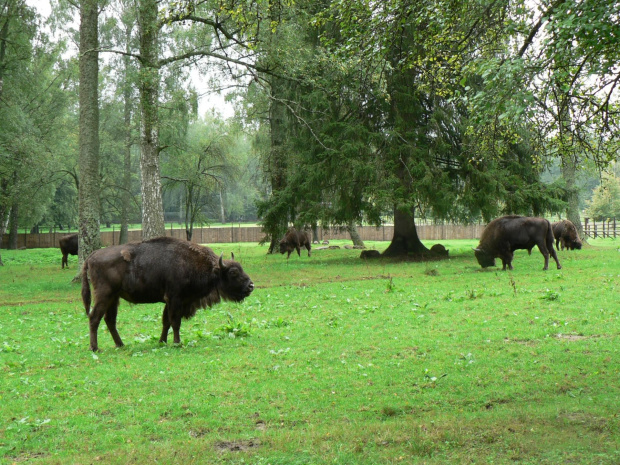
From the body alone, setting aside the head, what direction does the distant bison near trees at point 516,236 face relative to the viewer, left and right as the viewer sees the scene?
facing to the left of the viewer

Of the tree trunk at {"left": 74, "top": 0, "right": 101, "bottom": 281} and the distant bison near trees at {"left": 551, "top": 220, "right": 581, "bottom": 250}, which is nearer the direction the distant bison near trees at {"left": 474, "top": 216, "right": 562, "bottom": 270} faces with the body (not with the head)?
the tree trunk

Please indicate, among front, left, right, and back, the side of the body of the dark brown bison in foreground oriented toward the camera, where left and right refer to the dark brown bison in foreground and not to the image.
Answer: right

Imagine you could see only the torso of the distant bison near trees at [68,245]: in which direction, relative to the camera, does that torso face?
to the viewer's right

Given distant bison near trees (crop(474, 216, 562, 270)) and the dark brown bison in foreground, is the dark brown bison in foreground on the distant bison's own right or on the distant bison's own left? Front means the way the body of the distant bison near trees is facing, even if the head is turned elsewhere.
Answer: on the distant bison's own left

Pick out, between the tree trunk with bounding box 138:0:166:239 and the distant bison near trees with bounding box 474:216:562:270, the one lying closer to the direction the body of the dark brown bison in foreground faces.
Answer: the distant bison near trees

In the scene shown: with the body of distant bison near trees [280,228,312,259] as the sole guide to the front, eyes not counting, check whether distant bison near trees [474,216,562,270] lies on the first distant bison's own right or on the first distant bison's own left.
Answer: on the first distant bison's own left
